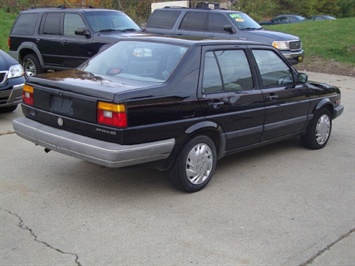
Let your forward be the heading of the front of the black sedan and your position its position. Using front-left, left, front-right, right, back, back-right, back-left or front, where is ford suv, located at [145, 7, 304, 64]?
front-left

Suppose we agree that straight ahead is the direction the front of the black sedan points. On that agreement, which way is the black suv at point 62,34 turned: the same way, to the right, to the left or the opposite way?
to the right

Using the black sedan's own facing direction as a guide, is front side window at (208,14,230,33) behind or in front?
in front

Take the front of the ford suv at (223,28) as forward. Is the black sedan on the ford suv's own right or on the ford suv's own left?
on the ford suv's own right

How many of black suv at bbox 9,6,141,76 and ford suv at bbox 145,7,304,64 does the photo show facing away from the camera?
0

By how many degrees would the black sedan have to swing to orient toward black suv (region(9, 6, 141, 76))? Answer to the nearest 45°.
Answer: approximately 90° to its left

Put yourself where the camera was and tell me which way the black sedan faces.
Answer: facing away from the viewer and to the right of the viewer

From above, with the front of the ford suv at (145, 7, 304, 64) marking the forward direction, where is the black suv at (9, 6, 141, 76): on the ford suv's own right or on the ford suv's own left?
on the ford suv's own right

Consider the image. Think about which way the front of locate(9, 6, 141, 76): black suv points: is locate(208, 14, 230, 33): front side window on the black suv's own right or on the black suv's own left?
on the black suv's own left

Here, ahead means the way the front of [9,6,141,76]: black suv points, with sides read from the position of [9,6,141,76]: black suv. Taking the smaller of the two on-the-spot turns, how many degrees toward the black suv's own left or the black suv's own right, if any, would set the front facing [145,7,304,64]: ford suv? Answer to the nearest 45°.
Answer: approximately 45° to the black suv's own left

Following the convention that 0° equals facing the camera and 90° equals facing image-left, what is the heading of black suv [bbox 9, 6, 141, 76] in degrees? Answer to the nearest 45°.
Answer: approximately 315°
